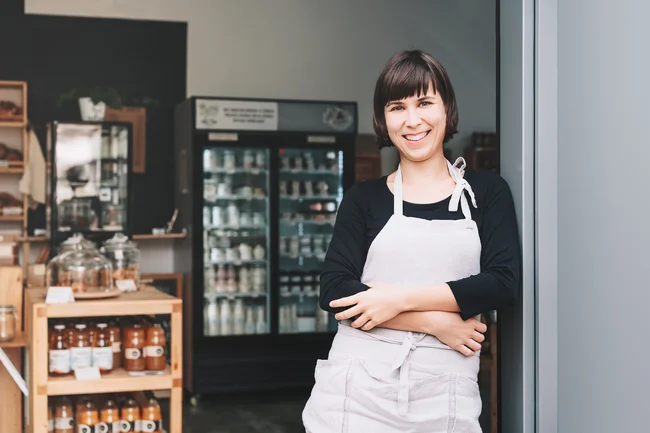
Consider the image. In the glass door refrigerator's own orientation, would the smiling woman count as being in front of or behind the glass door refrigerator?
in front

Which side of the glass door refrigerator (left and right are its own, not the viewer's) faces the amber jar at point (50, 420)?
front

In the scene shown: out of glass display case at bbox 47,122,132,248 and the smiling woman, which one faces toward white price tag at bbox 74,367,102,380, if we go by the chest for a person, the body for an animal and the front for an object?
the glass display case

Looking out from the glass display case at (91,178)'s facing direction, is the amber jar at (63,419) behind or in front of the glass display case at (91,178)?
in front

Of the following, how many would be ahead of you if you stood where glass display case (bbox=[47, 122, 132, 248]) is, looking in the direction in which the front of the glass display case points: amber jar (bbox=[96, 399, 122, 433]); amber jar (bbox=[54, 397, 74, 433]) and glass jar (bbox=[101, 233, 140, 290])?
3

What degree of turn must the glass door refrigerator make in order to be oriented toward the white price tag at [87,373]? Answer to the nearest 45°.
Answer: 0° — it already faces it

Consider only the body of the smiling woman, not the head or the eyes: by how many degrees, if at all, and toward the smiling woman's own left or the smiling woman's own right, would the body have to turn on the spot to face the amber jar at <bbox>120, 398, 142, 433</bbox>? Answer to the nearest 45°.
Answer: approximately 135° to the smiling woman's own right
